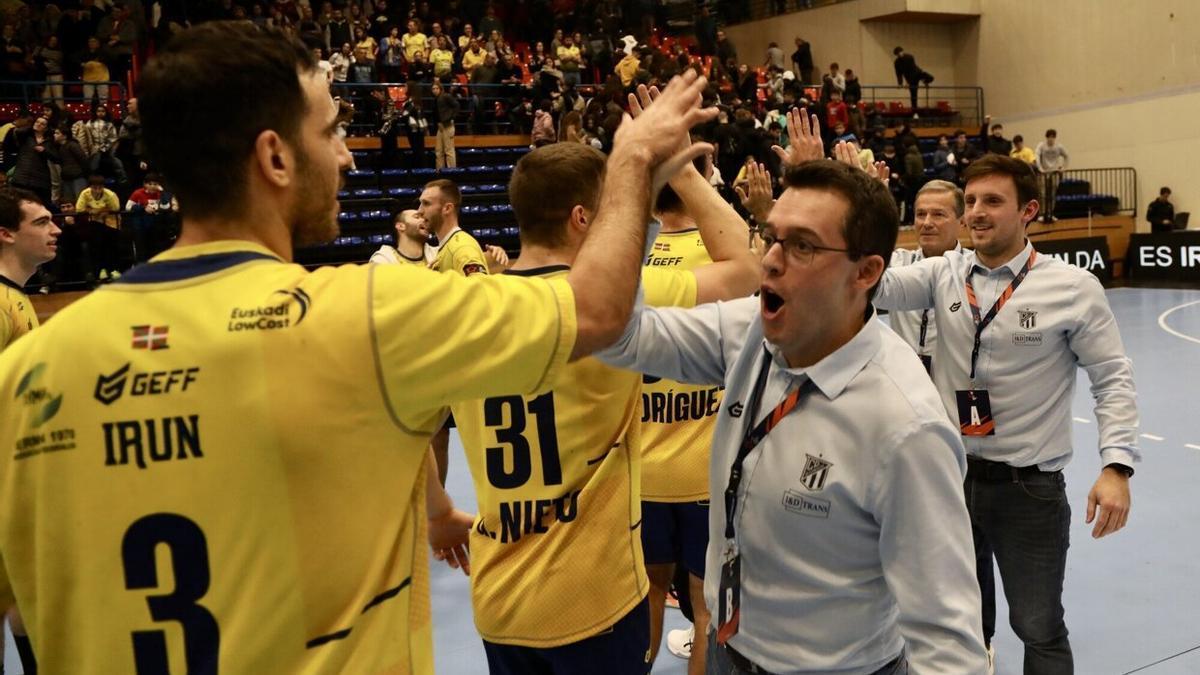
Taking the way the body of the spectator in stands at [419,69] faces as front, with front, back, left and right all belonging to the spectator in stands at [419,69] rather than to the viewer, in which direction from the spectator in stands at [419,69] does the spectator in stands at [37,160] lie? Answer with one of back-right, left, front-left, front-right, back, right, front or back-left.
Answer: front-right

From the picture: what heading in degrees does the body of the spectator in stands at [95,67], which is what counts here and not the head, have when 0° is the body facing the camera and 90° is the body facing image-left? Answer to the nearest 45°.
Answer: approximately 0°

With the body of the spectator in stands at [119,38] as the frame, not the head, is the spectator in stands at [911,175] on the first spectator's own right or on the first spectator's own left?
on the first spectator's own left

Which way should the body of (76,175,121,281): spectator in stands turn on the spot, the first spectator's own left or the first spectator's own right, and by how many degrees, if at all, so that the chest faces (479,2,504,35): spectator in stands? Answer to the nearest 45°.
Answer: approximately 135° to the first spectator's own left

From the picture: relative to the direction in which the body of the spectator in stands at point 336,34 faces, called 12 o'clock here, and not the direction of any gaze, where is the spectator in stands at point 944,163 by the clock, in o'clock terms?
the spectator in stands at point 944,163 is roughly at 9 o'clock from the spectator in stands at point 336,34.

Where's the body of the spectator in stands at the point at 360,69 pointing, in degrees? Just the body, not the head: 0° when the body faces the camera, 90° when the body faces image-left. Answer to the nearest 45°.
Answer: approximately 0°

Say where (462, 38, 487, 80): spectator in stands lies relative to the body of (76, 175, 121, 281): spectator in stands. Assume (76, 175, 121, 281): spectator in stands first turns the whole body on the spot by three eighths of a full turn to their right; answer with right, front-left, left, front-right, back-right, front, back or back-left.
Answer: right
